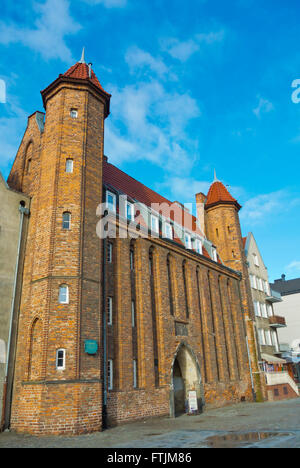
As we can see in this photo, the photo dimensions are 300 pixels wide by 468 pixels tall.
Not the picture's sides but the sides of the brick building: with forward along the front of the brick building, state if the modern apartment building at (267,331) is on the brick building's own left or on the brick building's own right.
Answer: on the brick building's own left

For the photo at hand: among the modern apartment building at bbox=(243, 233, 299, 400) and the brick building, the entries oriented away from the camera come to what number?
0

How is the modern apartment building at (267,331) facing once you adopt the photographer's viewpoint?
facing the viewer and to the right of the viewer

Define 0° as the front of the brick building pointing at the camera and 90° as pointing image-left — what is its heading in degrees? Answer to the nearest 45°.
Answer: approximately 315°

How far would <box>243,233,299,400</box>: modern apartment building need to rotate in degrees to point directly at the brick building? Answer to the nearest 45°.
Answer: approximately 45° to its right

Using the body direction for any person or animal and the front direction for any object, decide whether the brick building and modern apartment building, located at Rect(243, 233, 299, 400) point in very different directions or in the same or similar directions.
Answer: same or similar directions
